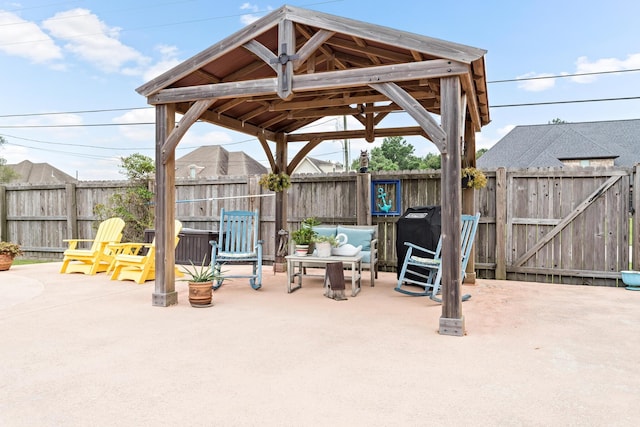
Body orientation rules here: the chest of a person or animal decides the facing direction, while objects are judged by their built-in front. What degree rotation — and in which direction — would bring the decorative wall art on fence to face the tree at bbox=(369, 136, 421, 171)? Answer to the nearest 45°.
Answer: approximately 180°

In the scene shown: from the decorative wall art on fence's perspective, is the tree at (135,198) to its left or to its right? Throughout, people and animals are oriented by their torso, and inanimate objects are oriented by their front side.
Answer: on its right

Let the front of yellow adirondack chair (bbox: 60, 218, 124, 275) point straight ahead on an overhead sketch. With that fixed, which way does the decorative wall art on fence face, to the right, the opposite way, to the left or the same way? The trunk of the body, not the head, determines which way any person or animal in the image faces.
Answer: the same way

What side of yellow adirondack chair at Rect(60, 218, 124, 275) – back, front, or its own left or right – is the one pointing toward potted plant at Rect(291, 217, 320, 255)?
left

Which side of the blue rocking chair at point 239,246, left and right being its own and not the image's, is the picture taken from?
front

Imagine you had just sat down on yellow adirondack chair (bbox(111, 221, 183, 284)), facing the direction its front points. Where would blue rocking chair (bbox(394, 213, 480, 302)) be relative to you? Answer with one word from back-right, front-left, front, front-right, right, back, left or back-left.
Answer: left

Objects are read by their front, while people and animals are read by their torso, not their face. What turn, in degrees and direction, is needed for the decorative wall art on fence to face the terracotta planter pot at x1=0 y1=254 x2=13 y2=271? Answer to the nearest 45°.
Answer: approximately 90° to its right

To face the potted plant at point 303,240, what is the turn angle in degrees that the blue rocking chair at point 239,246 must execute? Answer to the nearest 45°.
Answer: approximately 45° to its left

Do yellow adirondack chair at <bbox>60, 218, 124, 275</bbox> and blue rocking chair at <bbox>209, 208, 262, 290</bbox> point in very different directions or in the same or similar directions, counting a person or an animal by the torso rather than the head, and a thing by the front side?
same or similar directions

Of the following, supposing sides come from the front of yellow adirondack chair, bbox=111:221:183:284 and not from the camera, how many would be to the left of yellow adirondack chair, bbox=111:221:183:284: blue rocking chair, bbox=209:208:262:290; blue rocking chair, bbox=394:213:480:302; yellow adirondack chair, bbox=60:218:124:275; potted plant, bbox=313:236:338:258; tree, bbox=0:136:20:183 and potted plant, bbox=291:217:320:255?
4

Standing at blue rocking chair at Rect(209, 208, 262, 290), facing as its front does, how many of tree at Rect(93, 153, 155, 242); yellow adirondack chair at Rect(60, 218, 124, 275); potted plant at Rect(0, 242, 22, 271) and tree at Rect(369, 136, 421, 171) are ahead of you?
0

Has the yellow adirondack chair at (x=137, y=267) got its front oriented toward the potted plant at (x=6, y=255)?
no

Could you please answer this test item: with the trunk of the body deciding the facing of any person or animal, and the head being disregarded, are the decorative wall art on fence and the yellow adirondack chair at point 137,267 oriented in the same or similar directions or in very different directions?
same or similar directions

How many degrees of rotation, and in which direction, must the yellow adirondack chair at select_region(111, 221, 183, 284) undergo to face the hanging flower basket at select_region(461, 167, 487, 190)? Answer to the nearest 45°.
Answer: approximately 90° to its left

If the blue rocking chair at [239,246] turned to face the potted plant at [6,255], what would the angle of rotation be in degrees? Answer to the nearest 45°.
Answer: approximately 135° to its right

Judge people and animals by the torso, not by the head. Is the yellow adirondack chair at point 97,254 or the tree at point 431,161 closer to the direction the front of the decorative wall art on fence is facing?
the yellow adirondack chair

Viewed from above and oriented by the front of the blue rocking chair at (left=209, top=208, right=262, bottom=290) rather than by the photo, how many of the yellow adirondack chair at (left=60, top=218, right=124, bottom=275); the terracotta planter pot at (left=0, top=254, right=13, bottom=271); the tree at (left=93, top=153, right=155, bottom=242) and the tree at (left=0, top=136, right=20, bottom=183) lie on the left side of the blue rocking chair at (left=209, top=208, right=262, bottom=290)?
0

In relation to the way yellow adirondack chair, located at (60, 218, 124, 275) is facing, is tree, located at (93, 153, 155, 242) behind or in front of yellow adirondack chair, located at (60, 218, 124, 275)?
behind

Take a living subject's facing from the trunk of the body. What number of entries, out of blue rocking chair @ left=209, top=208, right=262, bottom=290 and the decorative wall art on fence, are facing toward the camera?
2

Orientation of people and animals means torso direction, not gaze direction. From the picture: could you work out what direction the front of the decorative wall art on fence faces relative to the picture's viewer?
facing the viewer

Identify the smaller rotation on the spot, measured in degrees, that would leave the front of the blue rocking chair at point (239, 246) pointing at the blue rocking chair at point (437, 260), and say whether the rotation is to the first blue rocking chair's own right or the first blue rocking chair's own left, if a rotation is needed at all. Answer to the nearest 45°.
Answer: approximately 45° to the first blue rocking chair's own left

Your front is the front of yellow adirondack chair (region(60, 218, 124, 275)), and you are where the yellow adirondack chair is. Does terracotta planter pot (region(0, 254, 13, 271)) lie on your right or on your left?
on your right

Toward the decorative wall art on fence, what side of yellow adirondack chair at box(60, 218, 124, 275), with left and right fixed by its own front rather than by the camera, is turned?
left

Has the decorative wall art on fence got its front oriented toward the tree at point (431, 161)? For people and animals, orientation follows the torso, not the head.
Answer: no

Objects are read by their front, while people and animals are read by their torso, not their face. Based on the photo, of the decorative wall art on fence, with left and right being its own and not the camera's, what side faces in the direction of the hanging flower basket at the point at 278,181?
right
